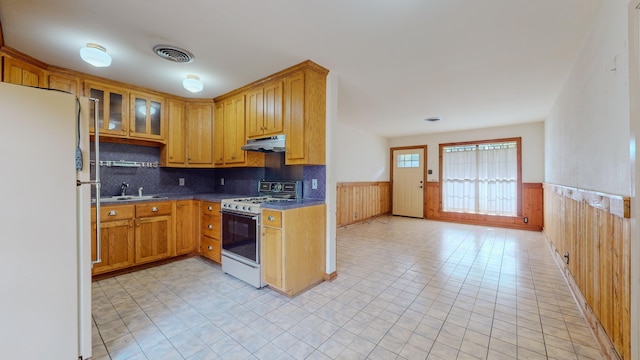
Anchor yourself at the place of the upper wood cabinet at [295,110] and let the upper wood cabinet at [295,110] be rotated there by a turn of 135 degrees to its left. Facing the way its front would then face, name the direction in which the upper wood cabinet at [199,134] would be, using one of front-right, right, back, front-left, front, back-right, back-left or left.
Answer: back-left

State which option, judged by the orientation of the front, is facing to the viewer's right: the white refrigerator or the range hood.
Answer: the white refrigerator

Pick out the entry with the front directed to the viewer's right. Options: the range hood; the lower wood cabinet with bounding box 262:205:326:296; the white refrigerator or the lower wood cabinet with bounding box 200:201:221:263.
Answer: the white refrigerator

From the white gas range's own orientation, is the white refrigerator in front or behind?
in front

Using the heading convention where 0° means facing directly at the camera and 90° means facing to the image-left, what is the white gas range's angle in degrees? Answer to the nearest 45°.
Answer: approximately 45°

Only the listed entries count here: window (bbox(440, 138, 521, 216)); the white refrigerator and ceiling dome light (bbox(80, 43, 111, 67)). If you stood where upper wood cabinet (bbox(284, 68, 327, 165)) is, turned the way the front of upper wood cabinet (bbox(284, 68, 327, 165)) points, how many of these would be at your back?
1

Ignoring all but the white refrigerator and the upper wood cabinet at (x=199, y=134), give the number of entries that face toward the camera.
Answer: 1

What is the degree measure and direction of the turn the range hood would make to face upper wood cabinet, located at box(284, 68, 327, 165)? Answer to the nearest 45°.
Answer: approximately 90° to its left

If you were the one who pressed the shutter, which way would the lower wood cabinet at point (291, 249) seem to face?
facing the viewer and to the left of the viewer

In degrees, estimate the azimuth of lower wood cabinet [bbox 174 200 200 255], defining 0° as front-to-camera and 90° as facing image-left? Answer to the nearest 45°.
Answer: approximately 315°

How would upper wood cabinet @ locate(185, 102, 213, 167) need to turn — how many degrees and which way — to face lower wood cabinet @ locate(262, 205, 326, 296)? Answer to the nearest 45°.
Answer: approximately 45° to its left

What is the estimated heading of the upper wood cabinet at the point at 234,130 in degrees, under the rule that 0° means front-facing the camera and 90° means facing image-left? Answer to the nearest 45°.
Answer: approximately 45°

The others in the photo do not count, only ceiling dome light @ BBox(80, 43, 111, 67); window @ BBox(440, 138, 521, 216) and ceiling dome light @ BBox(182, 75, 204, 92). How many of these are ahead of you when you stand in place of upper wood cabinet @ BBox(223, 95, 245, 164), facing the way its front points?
2

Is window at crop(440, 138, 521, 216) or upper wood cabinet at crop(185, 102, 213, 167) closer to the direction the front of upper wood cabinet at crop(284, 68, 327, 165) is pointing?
the upper wood cabinet
